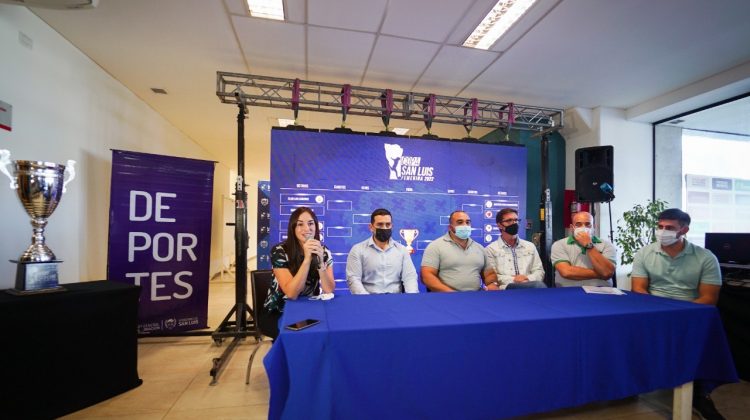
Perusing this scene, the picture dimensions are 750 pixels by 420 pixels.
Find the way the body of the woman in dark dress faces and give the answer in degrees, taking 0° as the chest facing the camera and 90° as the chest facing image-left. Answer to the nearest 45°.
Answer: approximately 315°

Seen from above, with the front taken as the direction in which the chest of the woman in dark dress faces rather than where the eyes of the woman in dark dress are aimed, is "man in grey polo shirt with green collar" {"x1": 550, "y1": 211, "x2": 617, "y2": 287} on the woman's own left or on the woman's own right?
on the woman's own left

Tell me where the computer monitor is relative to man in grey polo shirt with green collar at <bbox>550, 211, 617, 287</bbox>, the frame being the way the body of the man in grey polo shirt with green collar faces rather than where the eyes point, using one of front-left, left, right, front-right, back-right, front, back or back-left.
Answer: back-left
